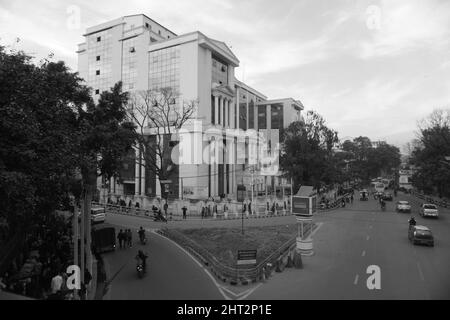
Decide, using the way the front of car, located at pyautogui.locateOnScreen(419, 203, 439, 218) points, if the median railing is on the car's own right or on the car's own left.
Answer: on the car's own right

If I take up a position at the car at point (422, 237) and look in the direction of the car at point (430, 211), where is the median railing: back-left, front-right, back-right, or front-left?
back-left

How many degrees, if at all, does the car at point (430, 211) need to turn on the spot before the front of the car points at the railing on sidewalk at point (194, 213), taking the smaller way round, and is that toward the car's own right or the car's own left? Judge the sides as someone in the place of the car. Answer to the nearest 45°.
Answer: approximately 90° to the car's own right

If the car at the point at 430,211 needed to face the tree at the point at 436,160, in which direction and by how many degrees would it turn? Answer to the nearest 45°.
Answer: approximately 135° to its left

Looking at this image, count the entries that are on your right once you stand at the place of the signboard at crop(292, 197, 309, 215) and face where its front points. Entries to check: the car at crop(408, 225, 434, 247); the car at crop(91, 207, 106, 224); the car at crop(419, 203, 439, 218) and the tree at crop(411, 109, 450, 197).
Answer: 1

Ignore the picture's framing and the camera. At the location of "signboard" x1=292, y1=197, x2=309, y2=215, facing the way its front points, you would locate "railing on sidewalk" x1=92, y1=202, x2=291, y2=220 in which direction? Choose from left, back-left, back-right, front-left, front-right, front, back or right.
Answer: back-right

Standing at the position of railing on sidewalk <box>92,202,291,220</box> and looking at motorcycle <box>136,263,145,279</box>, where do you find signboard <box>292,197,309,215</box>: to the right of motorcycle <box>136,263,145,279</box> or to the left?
left

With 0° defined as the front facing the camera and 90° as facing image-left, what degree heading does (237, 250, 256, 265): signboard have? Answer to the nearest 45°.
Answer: approximately 0°

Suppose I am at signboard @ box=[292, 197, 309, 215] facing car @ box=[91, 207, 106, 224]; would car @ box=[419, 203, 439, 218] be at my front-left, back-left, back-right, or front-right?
back-right

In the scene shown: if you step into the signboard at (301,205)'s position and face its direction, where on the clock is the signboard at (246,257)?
the signboard at (246,257) is roughly at 1 o'clock from the signboard at (301,205).

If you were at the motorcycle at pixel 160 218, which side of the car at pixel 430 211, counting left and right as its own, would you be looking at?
right

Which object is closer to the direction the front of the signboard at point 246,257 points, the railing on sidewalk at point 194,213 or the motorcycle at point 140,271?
the motorcycle
